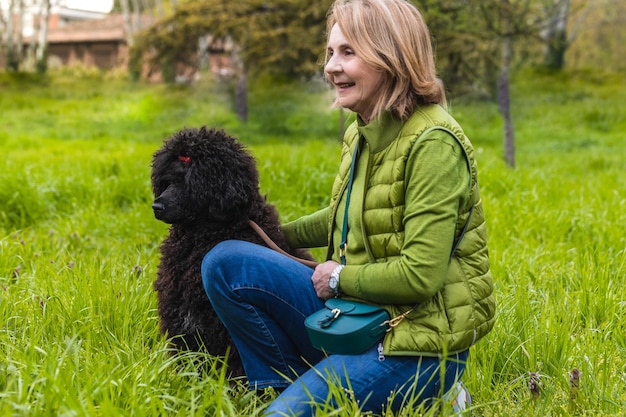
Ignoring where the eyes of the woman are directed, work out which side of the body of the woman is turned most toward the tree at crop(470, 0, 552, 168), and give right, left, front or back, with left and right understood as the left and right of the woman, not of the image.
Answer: right

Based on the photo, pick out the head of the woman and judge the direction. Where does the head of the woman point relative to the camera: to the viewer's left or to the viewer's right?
to the viewer's left

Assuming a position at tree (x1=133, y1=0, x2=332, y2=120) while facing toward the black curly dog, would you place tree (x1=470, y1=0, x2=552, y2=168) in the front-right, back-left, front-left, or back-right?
front-left

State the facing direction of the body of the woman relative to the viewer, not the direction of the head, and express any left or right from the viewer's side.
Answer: facing to the left of the viewer

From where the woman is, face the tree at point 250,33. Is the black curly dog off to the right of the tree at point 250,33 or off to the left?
left

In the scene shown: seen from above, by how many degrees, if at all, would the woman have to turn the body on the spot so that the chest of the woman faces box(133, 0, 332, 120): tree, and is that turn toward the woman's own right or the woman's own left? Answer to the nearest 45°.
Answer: approximately 90° to the woman's own right

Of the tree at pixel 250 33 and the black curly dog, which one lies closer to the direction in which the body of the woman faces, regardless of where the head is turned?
the black curly dog

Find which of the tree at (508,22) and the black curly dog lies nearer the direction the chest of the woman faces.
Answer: the black curly dog
